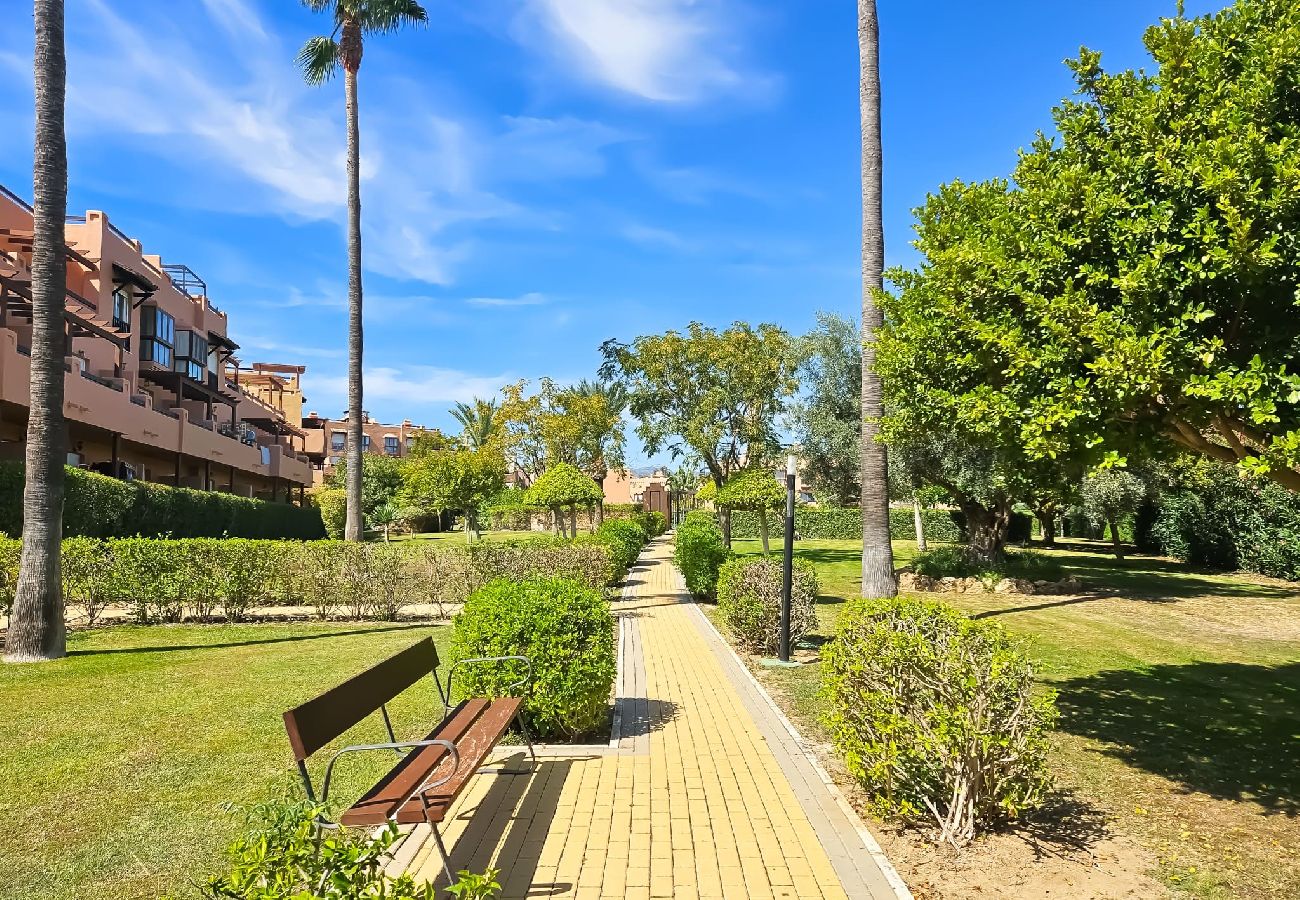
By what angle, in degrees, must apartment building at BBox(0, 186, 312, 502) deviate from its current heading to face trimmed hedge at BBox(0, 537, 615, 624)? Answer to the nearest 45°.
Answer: approximately 45° to its right

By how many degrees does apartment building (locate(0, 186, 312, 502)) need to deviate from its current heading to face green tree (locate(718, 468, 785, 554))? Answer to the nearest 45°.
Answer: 0° — it already faces it

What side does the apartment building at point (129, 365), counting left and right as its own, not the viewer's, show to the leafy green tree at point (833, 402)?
front

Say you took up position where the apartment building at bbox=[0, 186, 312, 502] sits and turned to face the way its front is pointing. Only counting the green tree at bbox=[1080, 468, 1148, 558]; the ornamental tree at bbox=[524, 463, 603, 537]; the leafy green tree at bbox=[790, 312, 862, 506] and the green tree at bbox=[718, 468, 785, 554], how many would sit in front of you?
4

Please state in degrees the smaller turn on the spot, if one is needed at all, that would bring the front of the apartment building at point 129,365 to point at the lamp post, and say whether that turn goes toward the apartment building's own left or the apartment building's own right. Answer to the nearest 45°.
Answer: approximately 45° to the apartment building's own right

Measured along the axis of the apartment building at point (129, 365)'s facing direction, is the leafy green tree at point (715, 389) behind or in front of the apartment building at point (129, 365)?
in front

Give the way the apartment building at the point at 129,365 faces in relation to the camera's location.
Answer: facing the viewer and to the right of the viewer

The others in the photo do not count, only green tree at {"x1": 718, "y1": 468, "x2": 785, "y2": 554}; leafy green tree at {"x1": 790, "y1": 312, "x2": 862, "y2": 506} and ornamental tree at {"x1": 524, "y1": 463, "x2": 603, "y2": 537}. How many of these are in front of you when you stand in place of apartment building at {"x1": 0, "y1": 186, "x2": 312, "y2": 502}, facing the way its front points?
3

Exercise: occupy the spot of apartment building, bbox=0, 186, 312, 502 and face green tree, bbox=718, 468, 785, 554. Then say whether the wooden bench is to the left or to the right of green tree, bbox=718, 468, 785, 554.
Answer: right

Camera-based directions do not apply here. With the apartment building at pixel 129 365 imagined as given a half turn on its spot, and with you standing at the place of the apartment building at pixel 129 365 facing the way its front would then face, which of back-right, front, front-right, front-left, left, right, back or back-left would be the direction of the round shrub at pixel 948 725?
back-left

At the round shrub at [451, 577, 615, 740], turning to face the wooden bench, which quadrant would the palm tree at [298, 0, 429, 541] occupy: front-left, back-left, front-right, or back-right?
back-right

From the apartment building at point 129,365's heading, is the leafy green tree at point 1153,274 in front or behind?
in front

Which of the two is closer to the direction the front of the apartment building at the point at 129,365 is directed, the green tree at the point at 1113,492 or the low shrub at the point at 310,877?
the green tree
